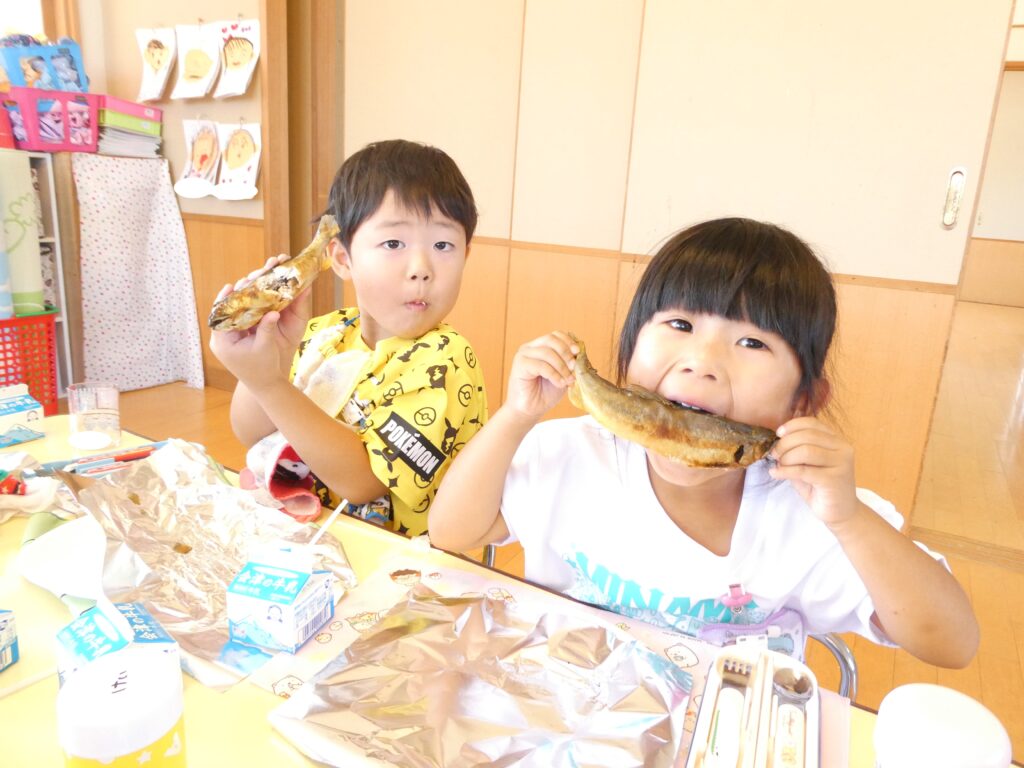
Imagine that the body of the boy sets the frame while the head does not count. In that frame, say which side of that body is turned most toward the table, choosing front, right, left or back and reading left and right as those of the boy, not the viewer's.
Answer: front

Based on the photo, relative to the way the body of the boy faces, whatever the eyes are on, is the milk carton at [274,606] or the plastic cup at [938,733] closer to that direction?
the milk carton

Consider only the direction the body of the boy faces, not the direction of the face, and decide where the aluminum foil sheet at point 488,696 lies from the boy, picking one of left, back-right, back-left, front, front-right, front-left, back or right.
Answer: front-left

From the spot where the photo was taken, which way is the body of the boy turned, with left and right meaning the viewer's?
facing the viewer and to the left of the viewer

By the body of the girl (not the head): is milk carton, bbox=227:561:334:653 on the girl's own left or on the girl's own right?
on the girl's own right

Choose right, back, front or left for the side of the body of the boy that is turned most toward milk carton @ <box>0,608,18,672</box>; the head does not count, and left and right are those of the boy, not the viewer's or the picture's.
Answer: front

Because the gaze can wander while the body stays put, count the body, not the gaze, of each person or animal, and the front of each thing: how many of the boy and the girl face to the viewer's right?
0

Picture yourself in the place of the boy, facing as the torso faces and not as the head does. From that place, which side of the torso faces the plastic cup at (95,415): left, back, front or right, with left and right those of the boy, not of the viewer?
right

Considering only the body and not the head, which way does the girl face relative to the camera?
toward the camera

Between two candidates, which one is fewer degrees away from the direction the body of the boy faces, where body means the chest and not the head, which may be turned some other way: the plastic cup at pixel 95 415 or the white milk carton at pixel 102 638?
the white milk carton

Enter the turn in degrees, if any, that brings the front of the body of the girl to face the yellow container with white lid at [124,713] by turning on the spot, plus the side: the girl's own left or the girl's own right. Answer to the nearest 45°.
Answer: approximately 45° to the girl's own right

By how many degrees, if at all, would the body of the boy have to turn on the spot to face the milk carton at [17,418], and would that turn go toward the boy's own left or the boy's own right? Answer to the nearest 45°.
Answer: approximately 45° to the boy's own right

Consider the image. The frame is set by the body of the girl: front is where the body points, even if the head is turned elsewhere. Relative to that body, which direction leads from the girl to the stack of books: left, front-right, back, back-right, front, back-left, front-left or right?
back-right
